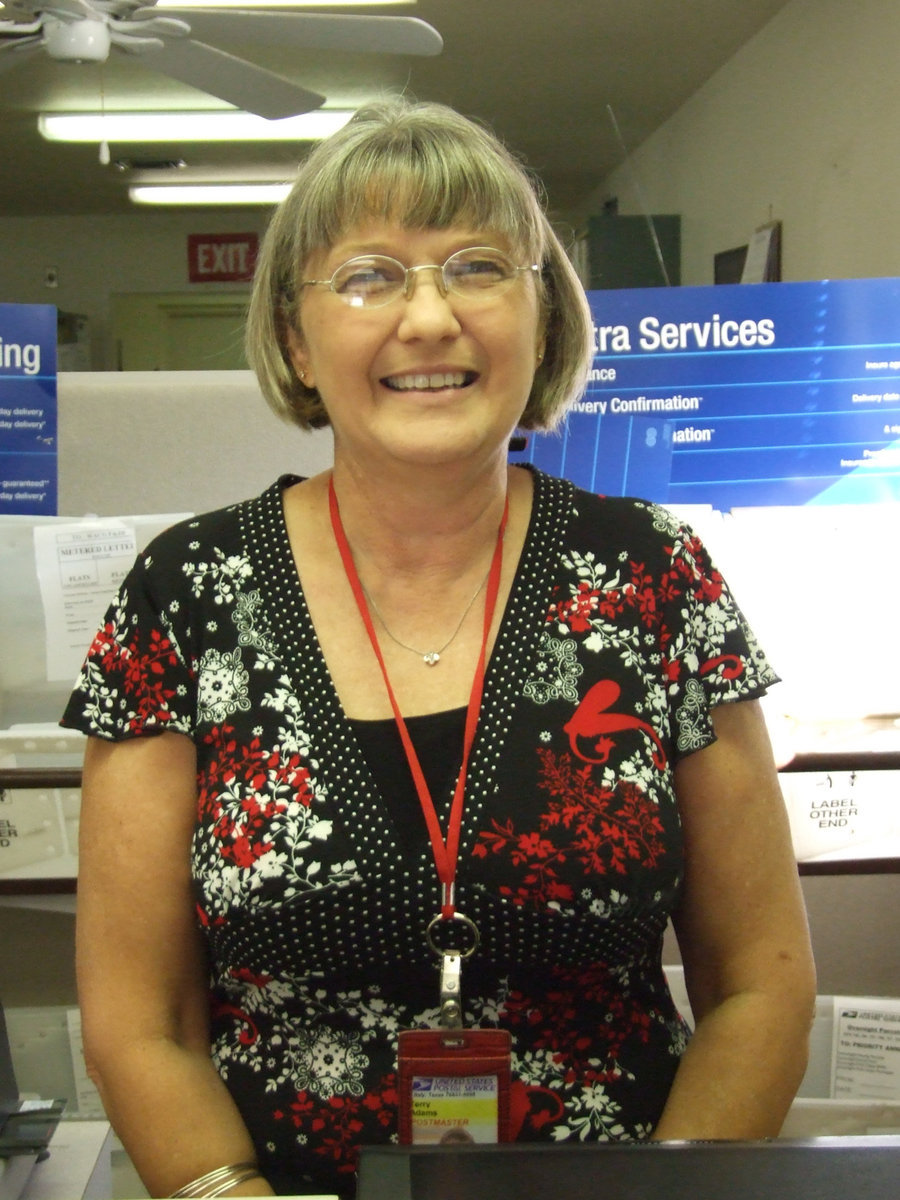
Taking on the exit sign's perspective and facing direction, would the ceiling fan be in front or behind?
in front

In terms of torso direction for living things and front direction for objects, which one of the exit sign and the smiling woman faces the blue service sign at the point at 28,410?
the exit sign

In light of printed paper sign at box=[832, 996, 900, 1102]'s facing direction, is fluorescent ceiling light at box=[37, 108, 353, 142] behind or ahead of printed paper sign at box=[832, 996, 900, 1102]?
behind

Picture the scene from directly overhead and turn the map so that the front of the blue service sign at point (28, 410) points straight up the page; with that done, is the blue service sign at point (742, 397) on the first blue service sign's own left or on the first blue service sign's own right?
on the first blue service sign's own left

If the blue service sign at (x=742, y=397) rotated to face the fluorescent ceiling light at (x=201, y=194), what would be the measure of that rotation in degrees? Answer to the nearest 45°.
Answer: approximately 135° to its right

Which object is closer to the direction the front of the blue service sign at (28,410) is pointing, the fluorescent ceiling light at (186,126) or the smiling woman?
the smiling woman

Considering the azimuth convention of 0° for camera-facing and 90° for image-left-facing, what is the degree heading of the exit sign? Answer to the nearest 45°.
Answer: approximately 0°

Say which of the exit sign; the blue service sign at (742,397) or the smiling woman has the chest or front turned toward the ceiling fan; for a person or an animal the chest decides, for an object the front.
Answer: the exit sign

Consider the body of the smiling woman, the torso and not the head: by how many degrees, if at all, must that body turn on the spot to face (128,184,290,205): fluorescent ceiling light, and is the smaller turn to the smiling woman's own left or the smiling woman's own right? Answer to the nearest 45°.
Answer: approximately 180°

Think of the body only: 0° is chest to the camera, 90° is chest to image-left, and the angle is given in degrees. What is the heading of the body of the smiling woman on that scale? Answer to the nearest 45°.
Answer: approximately 0°

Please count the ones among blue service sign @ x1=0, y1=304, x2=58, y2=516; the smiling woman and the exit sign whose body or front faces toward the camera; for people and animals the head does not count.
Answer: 3

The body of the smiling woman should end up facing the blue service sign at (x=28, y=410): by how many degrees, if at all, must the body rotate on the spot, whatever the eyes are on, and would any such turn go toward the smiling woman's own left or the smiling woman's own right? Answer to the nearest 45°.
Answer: approximately 135° to the smiling woman's own right
